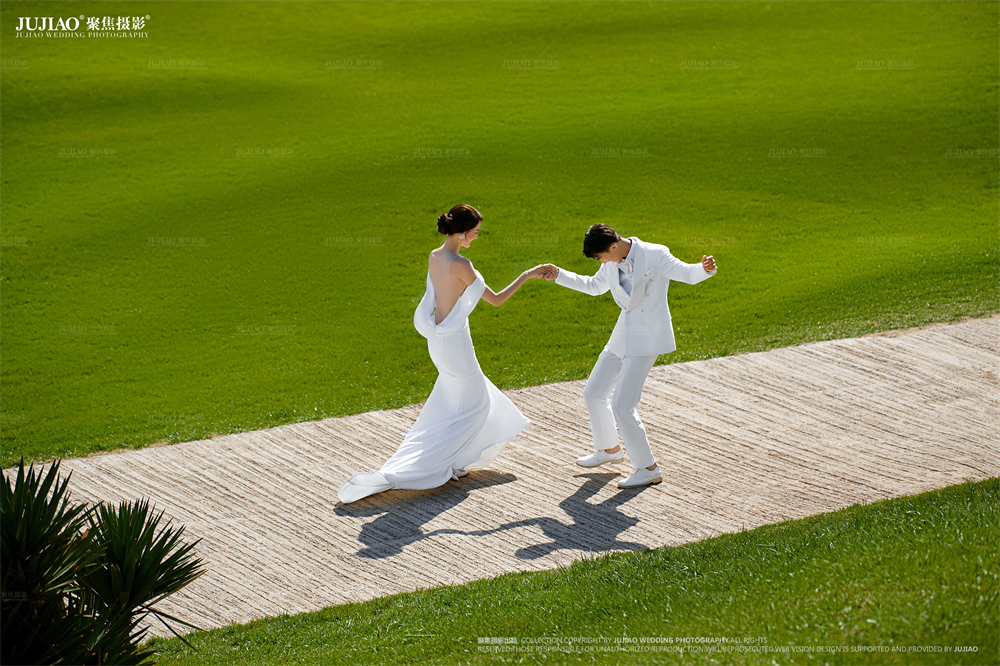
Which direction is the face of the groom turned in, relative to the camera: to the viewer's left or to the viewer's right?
to the viewer's left

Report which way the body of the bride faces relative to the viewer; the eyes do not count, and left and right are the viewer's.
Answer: facing away from the viewer and to the right of the viewer

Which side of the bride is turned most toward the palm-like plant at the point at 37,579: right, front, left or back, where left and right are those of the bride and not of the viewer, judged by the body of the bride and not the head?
back

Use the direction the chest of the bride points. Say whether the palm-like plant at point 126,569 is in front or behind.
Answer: behind

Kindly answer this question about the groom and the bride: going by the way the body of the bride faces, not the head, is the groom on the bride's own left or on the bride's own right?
on the bride's own right

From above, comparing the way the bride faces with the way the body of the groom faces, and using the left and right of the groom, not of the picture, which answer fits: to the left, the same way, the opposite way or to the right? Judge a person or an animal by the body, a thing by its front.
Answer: the opposite way

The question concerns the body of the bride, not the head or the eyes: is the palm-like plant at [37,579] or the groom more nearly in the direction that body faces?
the groom

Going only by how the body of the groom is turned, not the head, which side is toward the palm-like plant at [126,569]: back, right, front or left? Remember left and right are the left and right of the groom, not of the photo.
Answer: front

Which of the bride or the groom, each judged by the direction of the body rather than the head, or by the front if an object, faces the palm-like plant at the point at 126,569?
the groom
